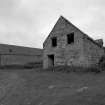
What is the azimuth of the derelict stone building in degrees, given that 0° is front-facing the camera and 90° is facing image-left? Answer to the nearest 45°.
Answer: approximately 0°
